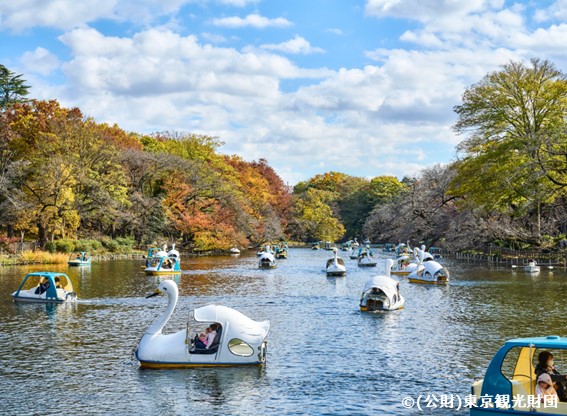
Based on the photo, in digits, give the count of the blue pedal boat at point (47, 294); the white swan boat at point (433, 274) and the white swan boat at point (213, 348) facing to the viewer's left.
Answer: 3

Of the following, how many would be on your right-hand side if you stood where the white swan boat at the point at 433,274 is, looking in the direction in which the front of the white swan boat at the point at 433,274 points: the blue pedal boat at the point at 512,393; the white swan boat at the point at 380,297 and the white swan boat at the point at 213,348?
0

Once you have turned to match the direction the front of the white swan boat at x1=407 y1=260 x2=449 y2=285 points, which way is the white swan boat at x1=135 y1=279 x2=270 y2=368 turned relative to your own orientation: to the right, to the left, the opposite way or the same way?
the same way

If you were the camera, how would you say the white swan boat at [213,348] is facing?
facing to the left of the viewer

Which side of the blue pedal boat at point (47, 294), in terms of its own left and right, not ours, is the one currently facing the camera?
left

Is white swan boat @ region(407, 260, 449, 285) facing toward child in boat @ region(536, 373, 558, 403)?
no

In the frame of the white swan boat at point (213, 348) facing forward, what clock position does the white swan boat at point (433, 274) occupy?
the white swan boat at point (433, 274) is roughly at 4 o'clock from the white swan boat at point (213, 348).

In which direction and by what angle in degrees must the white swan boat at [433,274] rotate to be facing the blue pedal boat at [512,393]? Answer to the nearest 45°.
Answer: approximately 90° to its left

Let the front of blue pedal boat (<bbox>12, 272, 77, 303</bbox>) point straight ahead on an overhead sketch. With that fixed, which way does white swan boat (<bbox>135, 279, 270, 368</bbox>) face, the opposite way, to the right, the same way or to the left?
the same way

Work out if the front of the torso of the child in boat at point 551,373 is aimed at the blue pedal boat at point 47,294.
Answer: no

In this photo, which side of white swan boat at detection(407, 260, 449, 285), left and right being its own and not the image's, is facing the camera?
left

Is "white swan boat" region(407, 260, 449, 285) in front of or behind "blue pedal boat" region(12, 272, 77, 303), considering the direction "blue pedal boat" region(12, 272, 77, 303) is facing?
behind
